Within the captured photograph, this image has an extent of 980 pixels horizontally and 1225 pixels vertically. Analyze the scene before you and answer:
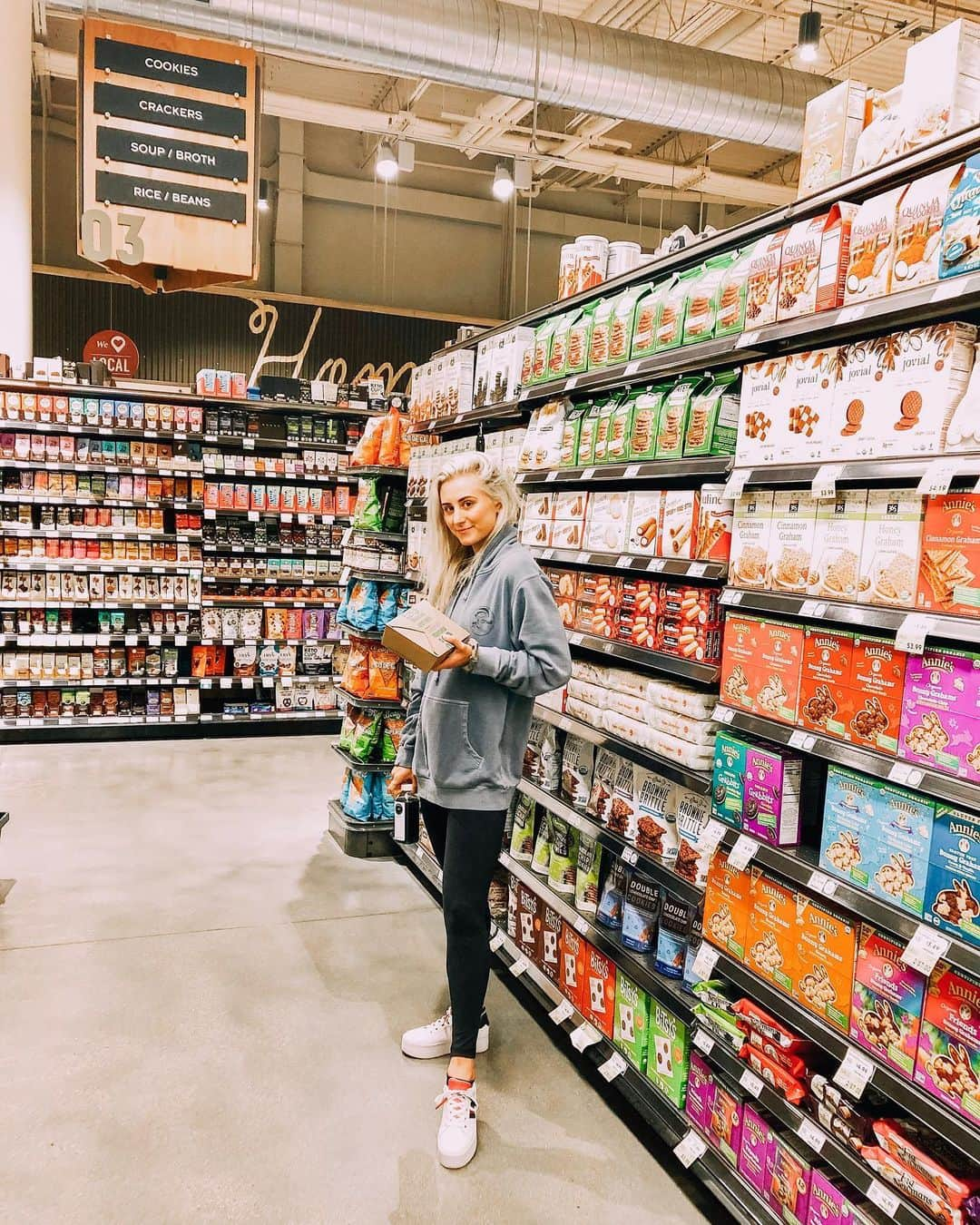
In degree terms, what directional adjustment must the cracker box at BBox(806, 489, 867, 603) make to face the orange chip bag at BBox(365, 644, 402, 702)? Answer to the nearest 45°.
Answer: approximately 90° to its right

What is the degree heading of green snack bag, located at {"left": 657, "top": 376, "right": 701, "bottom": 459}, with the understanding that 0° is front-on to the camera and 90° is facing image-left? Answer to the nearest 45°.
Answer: approximately 45°
